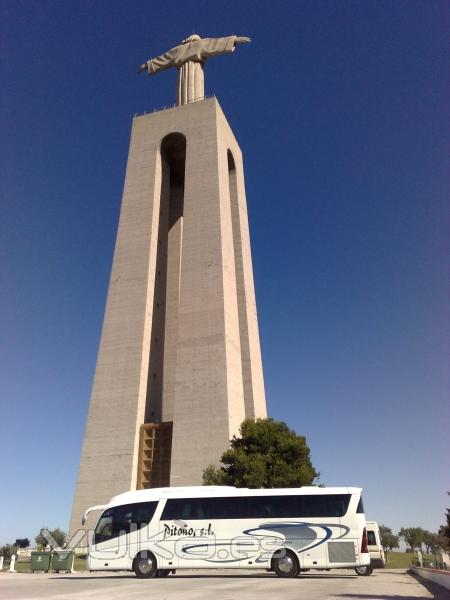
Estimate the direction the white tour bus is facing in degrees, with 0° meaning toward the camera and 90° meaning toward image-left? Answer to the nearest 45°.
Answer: approximately 90°

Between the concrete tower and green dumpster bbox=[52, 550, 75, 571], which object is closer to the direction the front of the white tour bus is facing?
the green dumpster

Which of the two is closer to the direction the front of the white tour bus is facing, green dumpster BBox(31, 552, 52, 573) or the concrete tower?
the green dumpster

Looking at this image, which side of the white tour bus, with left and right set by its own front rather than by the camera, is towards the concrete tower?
right

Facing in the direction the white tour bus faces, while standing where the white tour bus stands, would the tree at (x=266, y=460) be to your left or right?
on your right

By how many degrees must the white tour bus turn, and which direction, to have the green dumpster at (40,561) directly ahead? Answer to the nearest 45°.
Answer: approximately 45° to its right

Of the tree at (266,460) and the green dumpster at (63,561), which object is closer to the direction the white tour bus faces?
the green dumpster

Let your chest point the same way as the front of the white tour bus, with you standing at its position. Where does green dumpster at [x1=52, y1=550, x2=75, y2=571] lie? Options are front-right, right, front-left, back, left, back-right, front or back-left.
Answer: front-right
